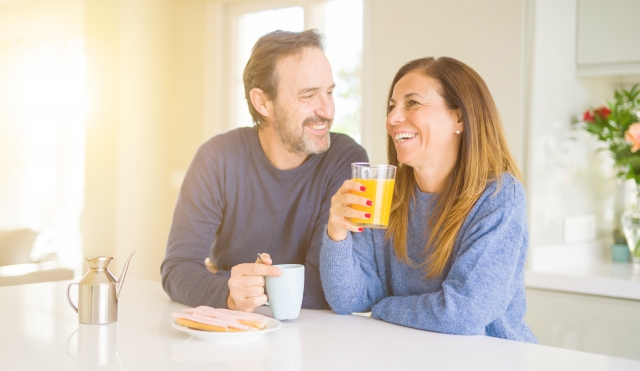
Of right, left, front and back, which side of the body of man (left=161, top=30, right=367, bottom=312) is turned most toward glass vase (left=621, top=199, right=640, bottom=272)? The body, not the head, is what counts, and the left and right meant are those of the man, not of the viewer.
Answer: left

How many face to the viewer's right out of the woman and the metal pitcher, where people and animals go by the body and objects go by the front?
1

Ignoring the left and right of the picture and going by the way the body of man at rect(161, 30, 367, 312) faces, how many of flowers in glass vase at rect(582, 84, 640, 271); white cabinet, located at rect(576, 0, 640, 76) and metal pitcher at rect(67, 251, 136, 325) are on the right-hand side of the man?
1

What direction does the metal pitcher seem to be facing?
to the viewer's right

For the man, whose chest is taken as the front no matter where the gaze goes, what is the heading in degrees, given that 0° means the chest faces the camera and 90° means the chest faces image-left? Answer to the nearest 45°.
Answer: approximately 315°

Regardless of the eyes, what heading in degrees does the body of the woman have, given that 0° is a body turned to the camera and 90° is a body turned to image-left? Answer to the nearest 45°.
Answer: approximately 45°

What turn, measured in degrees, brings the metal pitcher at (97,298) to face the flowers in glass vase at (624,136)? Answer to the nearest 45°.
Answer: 0° — it already faces it

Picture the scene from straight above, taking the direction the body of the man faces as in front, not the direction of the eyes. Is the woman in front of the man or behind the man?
in front

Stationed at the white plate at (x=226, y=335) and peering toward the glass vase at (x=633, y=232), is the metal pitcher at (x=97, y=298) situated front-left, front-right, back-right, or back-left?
back-left
